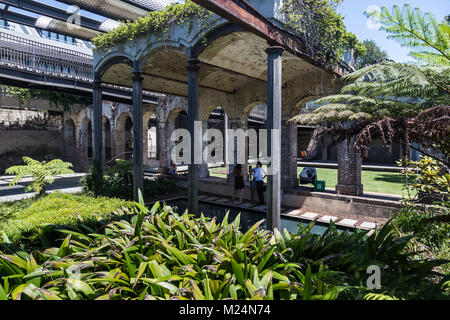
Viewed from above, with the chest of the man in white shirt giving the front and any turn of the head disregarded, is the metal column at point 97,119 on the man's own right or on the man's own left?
on the man's own left

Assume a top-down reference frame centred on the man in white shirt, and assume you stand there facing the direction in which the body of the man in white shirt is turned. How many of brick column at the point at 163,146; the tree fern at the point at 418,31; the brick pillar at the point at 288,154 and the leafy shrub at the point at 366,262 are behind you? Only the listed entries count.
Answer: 2

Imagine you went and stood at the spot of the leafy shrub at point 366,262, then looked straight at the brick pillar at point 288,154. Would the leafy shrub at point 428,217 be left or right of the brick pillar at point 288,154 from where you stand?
right

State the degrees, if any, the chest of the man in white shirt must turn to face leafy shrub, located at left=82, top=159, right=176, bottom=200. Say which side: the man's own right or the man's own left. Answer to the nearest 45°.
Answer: approximately 90° to the man's own left

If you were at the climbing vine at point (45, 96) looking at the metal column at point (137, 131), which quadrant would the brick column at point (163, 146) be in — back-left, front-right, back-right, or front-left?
front-left
